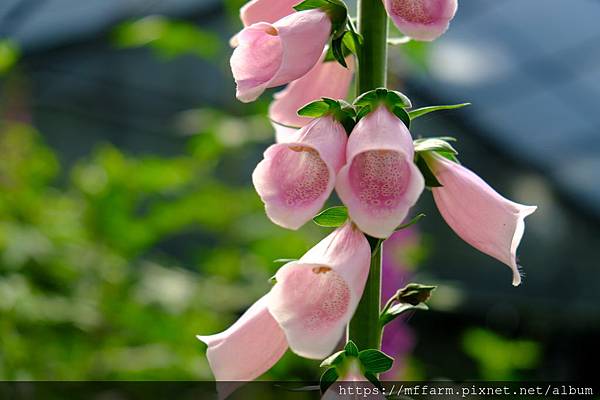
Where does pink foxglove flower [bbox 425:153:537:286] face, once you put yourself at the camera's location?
facing to the right of the viewer

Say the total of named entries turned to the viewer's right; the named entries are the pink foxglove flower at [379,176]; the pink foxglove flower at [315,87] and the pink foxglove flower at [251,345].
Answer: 0

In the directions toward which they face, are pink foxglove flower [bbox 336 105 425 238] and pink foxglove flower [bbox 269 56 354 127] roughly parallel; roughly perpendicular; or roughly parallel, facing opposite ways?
roughly perpendicular

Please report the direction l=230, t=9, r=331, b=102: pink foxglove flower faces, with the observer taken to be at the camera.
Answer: facing the viewer and to the left of the viewer

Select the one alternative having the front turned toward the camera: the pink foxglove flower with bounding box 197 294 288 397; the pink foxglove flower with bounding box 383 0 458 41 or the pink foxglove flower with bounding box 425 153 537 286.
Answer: the pink foxglove flower with bounding box 383 0 458 41

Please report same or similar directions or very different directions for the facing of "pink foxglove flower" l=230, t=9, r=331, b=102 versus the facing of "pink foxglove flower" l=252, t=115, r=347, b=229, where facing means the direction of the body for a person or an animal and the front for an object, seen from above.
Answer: same or similar directions

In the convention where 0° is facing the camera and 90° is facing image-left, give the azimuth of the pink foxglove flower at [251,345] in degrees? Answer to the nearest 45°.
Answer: approximately 90°

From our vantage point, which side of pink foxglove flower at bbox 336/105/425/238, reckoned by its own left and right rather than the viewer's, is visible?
front

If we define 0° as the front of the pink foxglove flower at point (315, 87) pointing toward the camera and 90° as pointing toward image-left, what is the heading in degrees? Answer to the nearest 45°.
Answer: approximately 90°
